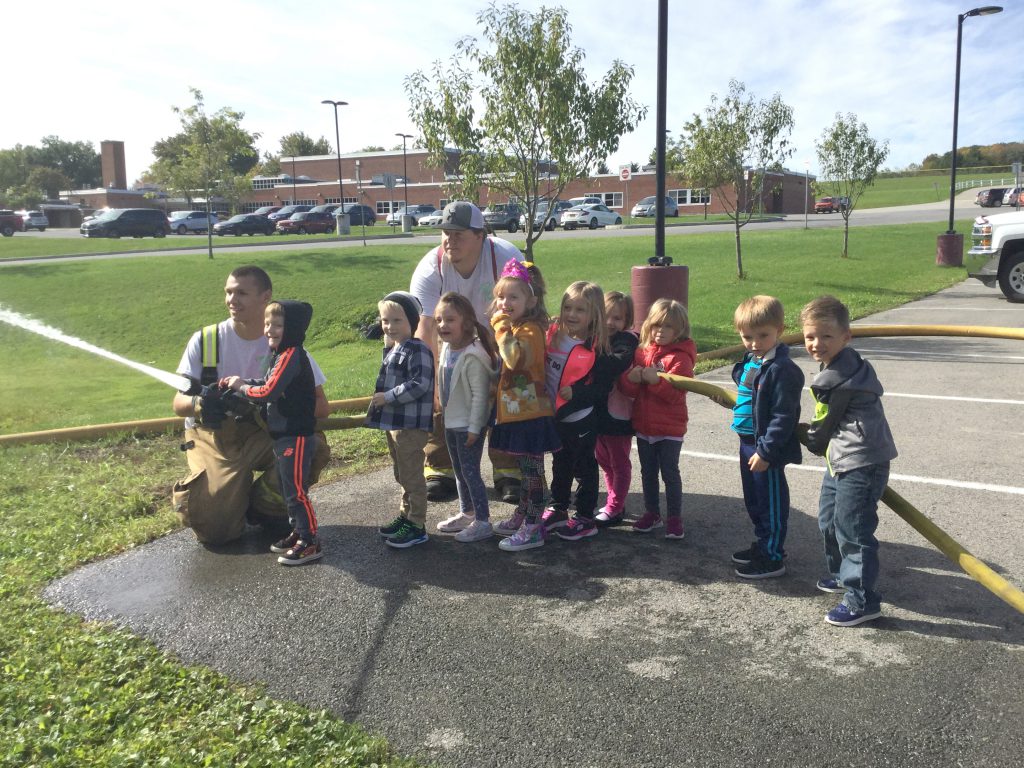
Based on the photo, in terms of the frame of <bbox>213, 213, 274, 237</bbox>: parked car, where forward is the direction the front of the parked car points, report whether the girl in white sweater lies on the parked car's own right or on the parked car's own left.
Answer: on the parked car's own left

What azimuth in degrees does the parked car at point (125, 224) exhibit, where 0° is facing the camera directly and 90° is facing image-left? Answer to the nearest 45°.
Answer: approximately 45°

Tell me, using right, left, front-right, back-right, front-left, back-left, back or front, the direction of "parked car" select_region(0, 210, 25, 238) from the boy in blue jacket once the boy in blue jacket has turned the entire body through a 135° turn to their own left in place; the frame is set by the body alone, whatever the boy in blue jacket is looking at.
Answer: back-left

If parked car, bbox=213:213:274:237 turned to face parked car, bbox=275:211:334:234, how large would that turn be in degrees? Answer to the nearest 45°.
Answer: approximately 135° to its left

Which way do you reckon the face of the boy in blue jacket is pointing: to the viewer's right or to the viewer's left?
to the viewer's left

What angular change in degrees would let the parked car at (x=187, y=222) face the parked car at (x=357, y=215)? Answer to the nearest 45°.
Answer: approximately 135° to its left

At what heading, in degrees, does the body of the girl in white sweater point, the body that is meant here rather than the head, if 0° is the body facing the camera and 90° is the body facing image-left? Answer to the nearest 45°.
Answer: approximately 45°

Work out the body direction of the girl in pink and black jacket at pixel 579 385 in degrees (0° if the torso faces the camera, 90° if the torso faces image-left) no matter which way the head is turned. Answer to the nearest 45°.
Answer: approximately 45°

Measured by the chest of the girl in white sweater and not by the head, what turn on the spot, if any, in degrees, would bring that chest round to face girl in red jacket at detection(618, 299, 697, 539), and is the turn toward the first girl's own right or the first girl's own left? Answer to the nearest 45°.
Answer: approximately 135° to the first girl's own left

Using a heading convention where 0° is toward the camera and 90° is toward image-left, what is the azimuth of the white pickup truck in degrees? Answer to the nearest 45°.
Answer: approximately 90°

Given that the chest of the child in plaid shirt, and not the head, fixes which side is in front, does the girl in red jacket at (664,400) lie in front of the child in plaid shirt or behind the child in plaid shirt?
behind
